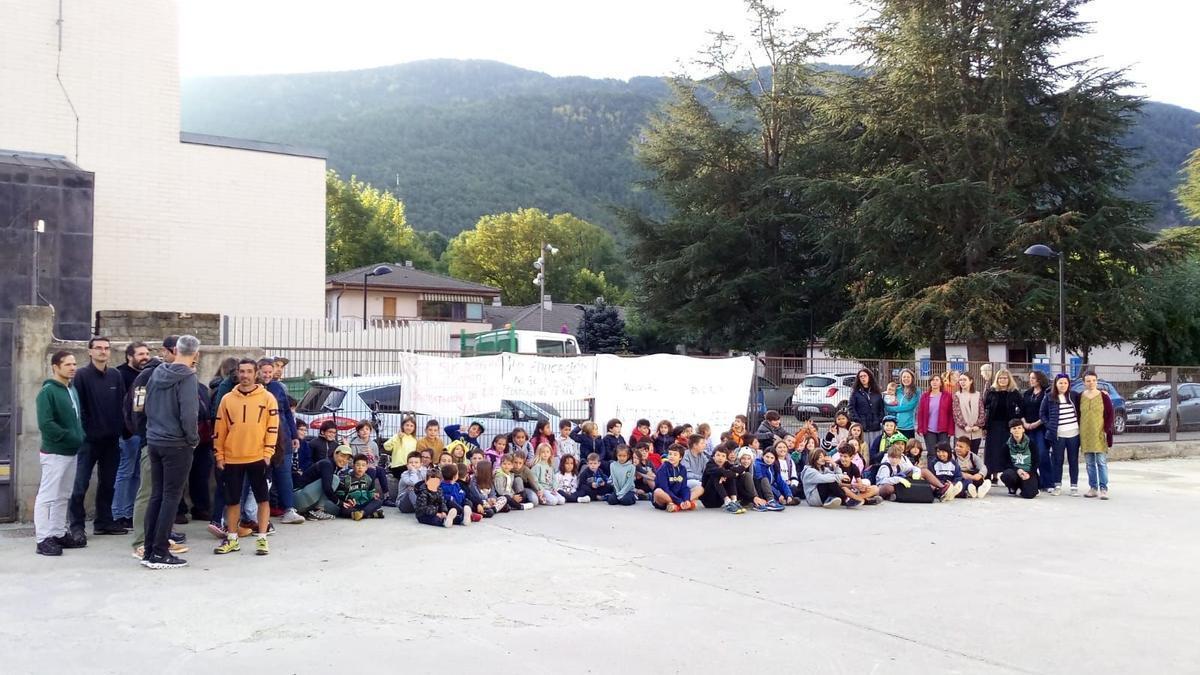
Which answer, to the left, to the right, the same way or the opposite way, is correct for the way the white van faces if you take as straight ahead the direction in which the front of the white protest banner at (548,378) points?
to the left

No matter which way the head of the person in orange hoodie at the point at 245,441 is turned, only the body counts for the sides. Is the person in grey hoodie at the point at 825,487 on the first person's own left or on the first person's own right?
on the first person's own left

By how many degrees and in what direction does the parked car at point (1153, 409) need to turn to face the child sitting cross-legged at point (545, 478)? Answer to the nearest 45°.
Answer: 0° — it already faces them

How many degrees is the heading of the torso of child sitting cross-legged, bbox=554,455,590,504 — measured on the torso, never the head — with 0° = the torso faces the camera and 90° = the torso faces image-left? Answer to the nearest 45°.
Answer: approximately 0°

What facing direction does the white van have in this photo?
to the viewer's right

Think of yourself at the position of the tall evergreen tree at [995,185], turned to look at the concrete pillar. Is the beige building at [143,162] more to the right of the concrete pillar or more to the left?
right

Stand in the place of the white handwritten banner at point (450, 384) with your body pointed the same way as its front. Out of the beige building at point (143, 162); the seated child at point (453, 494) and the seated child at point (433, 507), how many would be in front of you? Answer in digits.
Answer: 2

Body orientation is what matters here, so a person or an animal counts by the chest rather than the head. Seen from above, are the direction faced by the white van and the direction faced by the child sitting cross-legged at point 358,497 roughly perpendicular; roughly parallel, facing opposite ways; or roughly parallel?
roughly perpendicular

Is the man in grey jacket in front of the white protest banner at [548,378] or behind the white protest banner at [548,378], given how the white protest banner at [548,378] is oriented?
in front

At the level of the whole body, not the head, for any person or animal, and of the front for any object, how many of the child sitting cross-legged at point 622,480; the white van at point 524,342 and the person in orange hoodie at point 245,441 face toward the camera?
2
